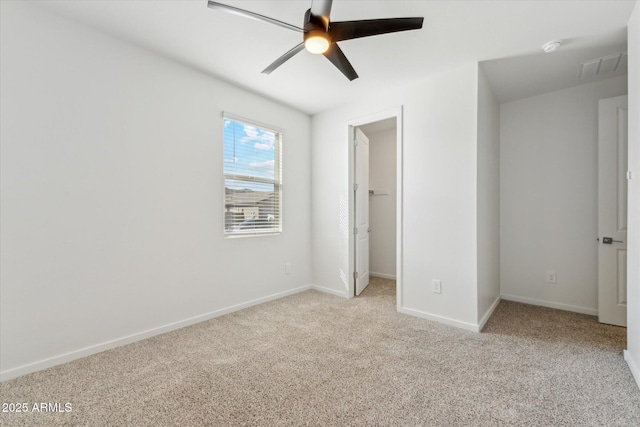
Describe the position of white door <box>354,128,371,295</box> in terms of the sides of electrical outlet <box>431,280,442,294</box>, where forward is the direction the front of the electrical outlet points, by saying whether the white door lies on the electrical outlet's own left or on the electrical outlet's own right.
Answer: on the electrical outlet's own right

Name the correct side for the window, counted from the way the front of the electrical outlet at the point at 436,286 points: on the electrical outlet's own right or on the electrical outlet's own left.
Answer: on the electrical outlet's own right

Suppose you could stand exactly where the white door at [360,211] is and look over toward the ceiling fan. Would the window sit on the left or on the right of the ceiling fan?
right

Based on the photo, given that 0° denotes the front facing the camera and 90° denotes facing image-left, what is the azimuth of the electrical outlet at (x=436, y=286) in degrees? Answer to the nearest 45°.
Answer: approximately 0°

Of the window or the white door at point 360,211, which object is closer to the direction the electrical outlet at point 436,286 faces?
the window

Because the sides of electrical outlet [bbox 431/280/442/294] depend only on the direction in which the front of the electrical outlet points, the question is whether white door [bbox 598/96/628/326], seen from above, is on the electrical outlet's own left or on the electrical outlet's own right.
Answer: on the electrical outlet's own left
